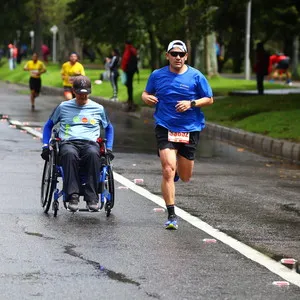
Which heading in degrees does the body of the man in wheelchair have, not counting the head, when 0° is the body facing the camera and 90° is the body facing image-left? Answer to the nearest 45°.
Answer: approximately 0°

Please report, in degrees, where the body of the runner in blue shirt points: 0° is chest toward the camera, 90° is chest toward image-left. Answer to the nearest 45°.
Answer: approximately 0°

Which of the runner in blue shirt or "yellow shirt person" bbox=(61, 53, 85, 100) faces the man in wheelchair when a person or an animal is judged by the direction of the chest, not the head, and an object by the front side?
the yellow shirt person

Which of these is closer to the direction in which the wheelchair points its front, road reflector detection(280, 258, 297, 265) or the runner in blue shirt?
the road reflector

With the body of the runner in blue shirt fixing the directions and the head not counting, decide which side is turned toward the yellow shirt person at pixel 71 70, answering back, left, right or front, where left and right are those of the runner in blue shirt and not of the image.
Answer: back

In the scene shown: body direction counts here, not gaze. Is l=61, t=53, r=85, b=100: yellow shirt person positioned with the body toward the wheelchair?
yes

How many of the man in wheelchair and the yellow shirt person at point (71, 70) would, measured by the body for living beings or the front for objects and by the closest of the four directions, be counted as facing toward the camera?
2

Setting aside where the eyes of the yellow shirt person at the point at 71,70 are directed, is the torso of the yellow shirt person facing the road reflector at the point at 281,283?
yes

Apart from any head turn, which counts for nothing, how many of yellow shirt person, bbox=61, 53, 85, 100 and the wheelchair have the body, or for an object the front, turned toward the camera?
2

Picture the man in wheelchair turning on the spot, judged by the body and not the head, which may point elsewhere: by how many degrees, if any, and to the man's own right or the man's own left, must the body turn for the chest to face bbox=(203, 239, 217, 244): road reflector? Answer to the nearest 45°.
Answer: approximately 45° to the man's own left
